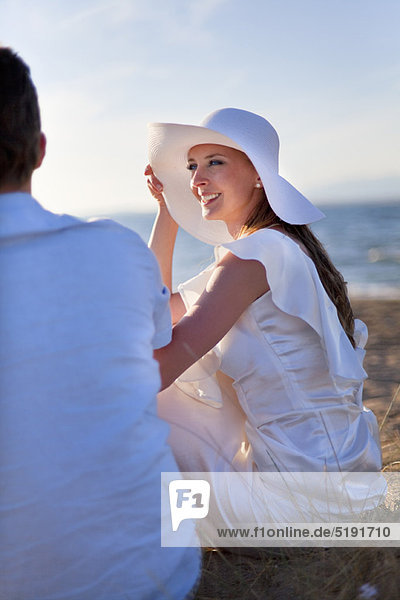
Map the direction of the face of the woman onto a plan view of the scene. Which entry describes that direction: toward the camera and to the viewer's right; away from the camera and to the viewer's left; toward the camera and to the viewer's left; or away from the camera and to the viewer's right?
toward the camera and to the viewer's left

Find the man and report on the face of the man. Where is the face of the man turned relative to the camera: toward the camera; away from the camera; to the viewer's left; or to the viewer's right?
away from the camera

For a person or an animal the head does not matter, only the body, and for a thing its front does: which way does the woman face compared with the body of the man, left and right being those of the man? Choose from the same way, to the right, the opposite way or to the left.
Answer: to the left

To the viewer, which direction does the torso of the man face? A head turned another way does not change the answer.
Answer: away from the camera

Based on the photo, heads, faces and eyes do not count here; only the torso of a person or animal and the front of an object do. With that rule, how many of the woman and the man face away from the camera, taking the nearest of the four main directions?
1

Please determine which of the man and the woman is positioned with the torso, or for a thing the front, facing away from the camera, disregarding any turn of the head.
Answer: the man

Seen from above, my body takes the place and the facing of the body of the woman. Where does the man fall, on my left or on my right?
on my left

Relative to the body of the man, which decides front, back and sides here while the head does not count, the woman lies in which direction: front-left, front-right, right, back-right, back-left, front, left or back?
front-right

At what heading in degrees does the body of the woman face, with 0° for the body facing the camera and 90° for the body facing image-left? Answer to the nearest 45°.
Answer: approximately 90°
